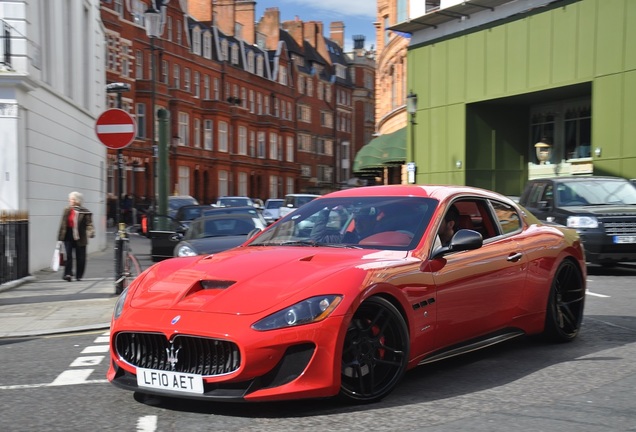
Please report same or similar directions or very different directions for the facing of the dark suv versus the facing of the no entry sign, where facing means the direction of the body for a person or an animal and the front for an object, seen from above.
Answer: same or similar directions

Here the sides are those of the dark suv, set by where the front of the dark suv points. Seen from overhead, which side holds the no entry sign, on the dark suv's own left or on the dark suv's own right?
on the dark suv's own right

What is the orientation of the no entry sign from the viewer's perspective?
toward the camera

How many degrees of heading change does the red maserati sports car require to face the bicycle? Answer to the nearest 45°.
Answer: approximately 90° to its right

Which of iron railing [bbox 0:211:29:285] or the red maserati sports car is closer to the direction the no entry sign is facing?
the red maserati sports car

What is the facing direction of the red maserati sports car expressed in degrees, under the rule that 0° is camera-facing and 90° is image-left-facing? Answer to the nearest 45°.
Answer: approximately 45°

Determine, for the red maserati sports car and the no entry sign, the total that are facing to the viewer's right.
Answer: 0

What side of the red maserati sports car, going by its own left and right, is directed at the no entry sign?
right

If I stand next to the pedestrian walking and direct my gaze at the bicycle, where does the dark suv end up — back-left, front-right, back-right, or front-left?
front-left

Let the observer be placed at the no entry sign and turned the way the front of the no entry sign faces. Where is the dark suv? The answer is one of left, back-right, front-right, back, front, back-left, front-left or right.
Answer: left

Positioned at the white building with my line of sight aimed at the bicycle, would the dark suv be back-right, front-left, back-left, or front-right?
front-left

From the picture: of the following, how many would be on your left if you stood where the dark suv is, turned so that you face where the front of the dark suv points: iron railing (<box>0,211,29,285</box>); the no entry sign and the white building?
0

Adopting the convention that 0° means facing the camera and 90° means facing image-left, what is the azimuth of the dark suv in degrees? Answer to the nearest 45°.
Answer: approximately 315°
